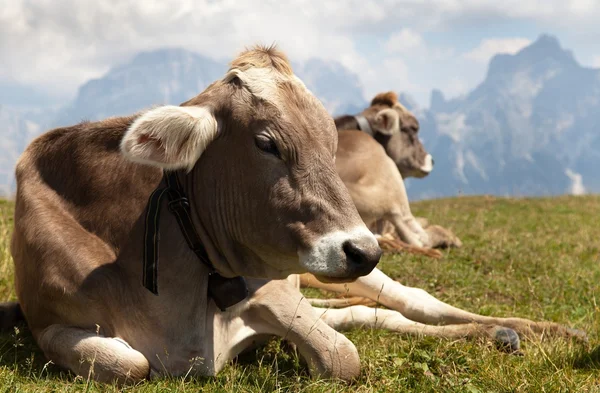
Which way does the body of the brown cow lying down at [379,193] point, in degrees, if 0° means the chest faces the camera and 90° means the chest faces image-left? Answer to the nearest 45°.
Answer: approximately 270°

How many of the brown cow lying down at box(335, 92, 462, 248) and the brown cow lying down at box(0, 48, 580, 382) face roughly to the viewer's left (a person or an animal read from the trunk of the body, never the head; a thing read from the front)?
0

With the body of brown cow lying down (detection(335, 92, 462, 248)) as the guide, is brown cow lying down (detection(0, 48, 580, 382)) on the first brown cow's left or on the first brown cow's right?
on the first brown cow's right

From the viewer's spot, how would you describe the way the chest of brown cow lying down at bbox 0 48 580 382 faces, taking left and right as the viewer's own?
facing the viewer and to the right of the viewer

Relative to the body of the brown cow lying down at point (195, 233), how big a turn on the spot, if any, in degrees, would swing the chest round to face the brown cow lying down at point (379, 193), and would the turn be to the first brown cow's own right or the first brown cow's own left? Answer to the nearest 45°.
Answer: approximately 135° to the first brown cow's own left
